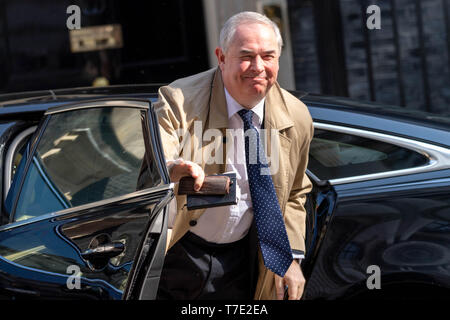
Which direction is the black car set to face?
to the viewer's left
